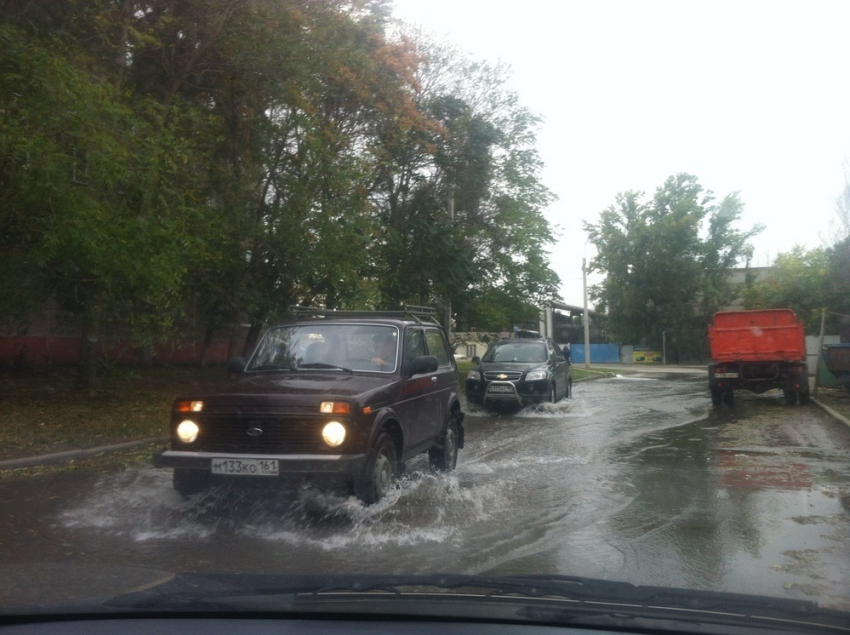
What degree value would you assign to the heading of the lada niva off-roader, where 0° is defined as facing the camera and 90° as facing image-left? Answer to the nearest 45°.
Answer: approximately 45°

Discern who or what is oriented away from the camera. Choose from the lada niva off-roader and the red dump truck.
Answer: the red dump truck

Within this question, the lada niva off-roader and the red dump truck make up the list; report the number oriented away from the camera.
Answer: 1

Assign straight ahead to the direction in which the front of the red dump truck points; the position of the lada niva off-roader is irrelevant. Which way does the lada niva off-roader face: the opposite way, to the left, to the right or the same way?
the opposite way

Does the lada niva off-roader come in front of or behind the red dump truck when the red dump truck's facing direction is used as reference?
behind

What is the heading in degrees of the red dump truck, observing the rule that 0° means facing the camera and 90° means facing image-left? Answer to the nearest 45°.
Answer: approximately 180°

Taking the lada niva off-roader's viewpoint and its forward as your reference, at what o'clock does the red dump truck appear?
The red dump truck is roughly at 6 o'clock from the lada niva off-roader.

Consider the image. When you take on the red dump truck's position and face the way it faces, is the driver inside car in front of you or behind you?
behind
